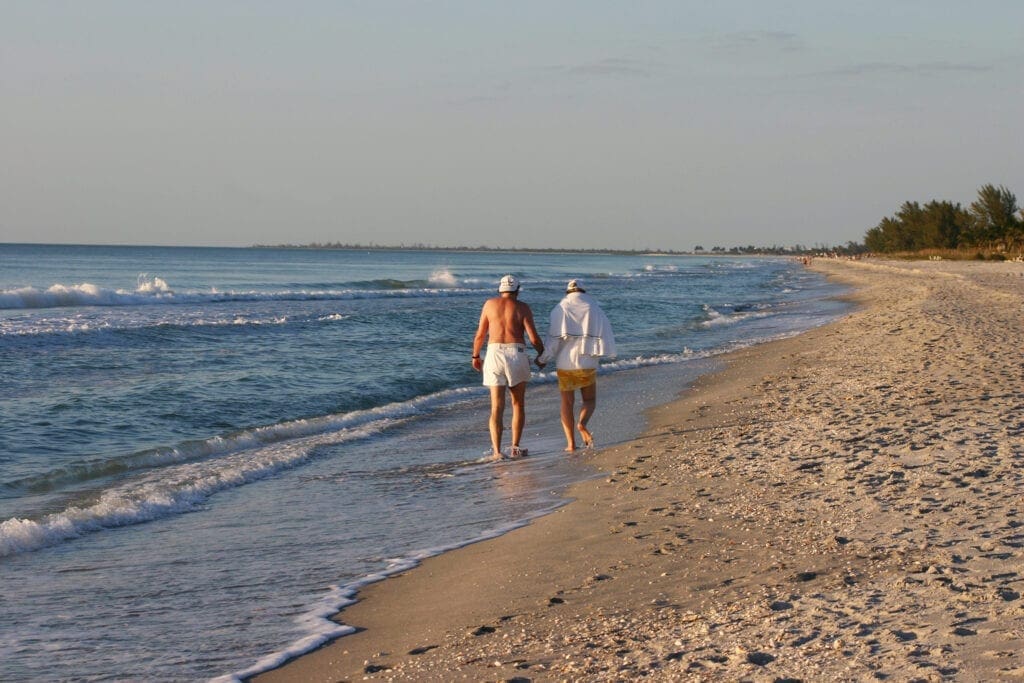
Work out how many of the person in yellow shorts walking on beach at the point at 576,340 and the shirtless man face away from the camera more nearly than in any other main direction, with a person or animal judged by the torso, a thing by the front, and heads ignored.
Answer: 2

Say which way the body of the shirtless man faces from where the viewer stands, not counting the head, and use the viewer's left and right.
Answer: facing away from the viewer

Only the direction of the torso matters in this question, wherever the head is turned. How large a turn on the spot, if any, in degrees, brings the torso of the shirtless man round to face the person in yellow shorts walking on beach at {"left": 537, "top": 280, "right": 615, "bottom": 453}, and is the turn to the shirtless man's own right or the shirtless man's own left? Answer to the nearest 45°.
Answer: approximately 90° to the shirtless man's own right

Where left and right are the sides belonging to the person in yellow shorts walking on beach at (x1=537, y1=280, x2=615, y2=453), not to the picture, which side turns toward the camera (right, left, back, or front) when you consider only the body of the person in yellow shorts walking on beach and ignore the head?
back

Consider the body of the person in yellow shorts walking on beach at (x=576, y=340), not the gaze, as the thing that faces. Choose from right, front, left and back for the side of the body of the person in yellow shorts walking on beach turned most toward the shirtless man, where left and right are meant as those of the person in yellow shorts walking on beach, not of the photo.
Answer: left

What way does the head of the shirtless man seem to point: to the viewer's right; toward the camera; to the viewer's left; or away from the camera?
away from the camera
